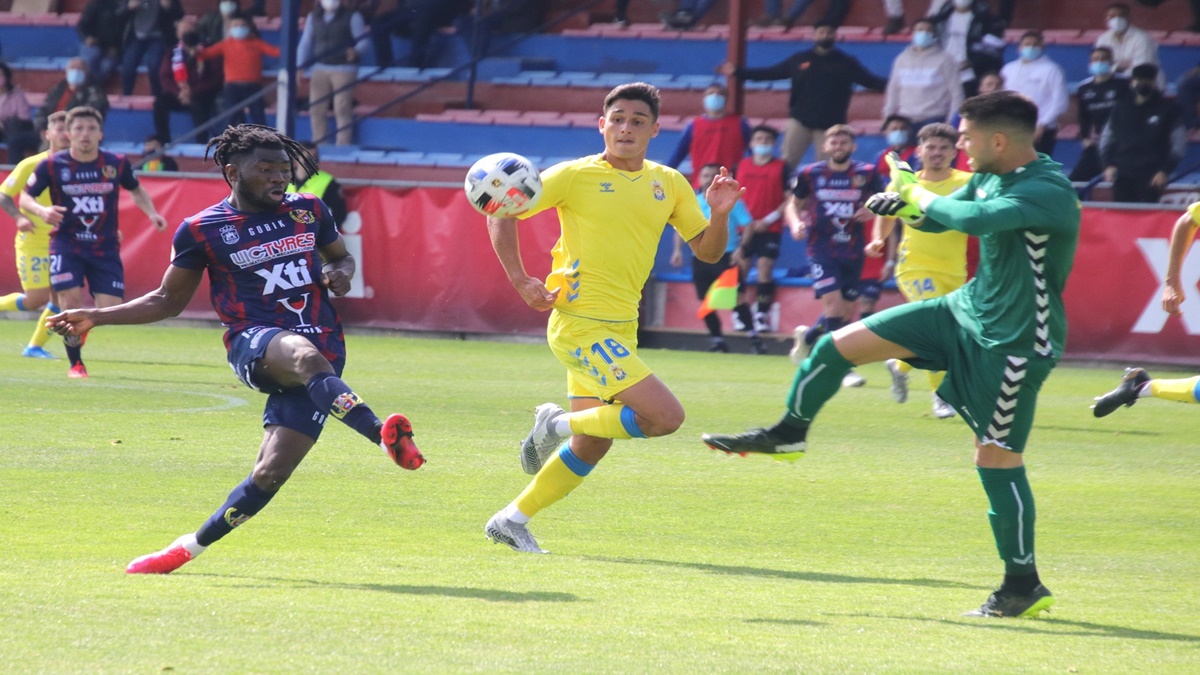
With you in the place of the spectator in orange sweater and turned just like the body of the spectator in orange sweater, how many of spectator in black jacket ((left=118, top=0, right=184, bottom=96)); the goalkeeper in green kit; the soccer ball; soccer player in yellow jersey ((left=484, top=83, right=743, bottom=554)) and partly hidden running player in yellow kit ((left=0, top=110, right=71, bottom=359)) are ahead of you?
4

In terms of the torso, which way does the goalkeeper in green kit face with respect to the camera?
to the viewer's left

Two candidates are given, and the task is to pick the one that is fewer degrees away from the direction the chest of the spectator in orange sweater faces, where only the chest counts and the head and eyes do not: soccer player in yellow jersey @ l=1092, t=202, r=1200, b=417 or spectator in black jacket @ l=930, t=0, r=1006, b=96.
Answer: the soccer player in yellow jersey
